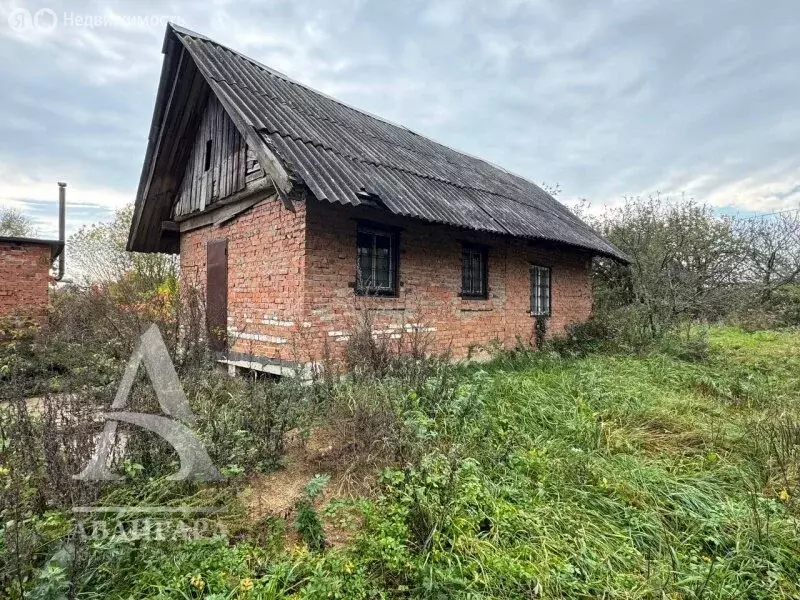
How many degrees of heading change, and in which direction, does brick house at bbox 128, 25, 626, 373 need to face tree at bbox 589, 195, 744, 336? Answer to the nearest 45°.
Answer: approximately 180°

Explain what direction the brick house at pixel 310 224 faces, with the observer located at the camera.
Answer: facing the viewer and to the left of the viewer

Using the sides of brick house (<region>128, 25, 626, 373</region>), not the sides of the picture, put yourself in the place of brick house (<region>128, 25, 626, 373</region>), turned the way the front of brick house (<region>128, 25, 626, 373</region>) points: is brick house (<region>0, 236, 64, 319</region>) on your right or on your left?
on your right

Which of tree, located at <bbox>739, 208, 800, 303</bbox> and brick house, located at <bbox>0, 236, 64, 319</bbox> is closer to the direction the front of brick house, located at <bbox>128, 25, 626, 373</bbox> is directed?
the brick house

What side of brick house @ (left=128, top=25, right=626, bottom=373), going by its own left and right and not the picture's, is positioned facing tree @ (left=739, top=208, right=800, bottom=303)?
back

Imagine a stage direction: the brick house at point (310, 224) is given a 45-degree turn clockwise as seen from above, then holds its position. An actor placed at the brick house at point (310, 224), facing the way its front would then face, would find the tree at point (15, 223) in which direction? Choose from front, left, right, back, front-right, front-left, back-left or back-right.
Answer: front-right

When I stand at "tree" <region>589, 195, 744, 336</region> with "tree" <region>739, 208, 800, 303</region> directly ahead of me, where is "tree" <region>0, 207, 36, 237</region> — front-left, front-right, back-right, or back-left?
back-left
